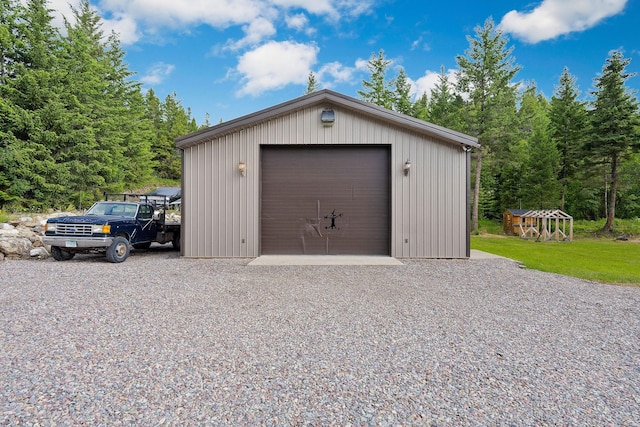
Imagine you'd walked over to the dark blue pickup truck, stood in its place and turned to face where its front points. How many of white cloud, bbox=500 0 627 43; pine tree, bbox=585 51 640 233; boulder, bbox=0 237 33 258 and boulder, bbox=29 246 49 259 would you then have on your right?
2

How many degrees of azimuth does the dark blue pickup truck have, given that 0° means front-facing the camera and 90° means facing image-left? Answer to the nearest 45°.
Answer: approximately 45°

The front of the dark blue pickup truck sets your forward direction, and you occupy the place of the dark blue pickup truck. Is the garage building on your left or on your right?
on your left

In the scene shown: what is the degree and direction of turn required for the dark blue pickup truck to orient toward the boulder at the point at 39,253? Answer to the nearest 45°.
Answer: approximately 90° to its right

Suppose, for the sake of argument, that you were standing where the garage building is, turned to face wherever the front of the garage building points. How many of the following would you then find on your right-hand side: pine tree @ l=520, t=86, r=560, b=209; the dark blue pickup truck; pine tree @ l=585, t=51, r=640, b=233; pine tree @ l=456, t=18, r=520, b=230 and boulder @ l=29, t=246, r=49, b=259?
2

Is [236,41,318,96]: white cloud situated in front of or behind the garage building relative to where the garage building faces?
behind

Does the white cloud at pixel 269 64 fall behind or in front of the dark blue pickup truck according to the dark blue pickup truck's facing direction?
behind

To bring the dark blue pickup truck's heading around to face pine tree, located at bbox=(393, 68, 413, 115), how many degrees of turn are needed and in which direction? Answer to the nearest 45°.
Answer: approximately 180°

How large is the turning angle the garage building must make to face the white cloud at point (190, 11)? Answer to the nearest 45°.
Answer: approximately 135° to its right

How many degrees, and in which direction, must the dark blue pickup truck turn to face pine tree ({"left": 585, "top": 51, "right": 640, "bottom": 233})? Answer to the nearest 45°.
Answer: approximately 135° to its left
